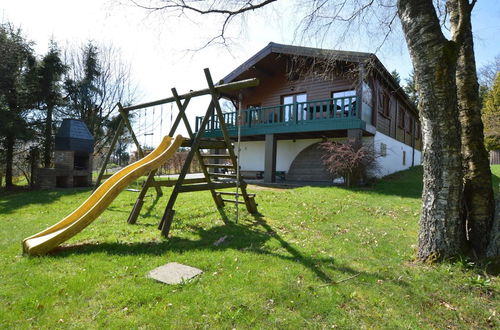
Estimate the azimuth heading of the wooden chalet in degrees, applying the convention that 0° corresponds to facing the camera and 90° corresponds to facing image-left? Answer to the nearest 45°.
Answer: approximately 45°
